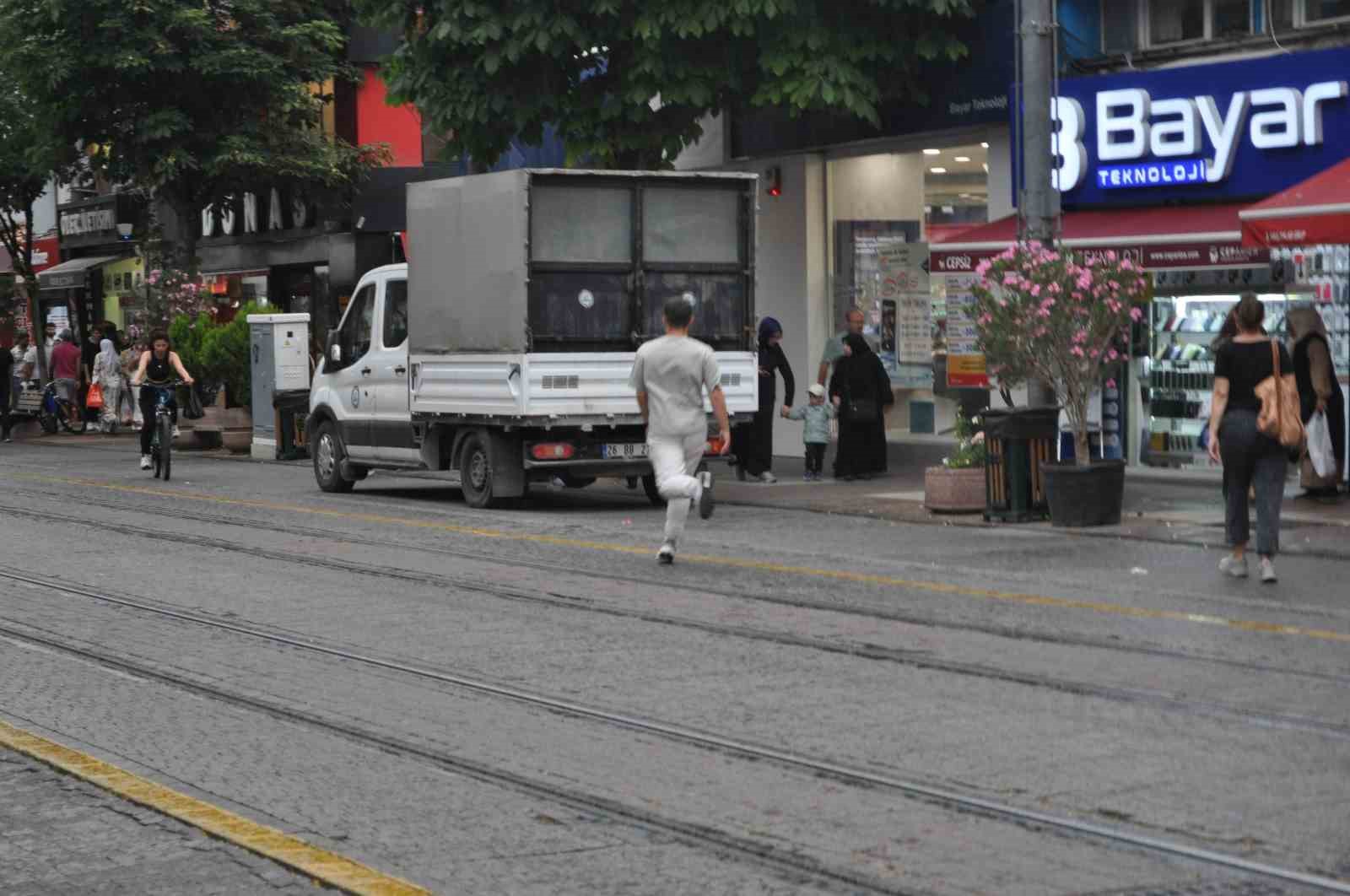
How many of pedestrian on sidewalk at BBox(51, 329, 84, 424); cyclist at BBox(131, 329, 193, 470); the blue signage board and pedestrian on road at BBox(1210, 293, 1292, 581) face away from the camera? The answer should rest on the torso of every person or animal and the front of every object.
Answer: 2

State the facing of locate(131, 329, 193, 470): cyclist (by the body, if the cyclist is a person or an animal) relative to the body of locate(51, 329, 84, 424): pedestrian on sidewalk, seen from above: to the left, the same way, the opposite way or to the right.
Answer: the opposite way

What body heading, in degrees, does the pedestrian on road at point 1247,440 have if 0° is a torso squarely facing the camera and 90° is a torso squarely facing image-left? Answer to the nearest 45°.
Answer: approximately 180°

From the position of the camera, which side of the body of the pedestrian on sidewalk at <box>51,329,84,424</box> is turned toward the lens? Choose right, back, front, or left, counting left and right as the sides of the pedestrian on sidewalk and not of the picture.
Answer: back

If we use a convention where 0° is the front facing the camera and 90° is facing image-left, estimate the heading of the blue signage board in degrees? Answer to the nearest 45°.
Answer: approximately 45°

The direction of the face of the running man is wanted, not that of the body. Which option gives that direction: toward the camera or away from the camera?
away from the camera

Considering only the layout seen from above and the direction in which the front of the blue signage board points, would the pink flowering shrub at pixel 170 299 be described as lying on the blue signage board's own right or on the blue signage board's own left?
on the blue signage board's own right

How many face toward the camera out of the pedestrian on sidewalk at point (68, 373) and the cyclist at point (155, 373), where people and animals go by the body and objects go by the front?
1

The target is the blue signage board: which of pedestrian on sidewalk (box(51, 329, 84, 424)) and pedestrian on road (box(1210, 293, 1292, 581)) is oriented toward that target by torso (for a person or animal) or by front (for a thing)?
pedestrian on road (box(1210, 293, 1292, 581))

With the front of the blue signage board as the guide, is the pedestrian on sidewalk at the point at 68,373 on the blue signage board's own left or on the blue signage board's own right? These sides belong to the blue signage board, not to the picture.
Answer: on the blue signage board's own right
